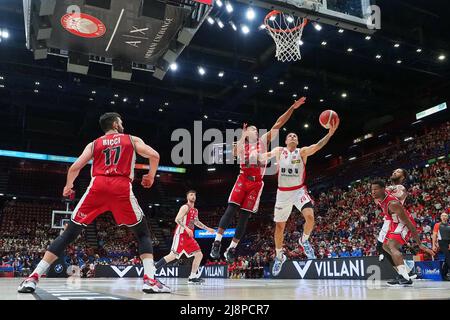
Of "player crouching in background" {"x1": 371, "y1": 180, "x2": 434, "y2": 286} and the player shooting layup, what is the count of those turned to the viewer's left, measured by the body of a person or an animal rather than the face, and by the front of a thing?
1

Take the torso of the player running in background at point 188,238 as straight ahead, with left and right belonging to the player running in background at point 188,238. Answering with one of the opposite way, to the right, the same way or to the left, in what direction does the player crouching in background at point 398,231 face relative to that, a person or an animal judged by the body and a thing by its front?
the opposite way

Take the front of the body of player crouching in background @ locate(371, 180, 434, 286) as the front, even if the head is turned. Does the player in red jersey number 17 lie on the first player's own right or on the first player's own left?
on the first player's own left

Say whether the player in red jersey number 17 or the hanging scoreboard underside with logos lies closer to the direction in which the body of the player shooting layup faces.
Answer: the player in red jersey number 17

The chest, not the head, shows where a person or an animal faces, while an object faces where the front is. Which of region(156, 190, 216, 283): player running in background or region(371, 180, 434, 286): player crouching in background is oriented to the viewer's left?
region(371, 180, 434, 286): player crouching in background

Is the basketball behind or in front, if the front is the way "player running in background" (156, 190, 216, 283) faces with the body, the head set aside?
in front

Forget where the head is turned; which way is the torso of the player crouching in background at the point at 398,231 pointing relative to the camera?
to the viewer's left

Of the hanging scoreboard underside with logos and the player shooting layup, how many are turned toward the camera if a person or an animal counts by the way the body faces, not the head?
2
